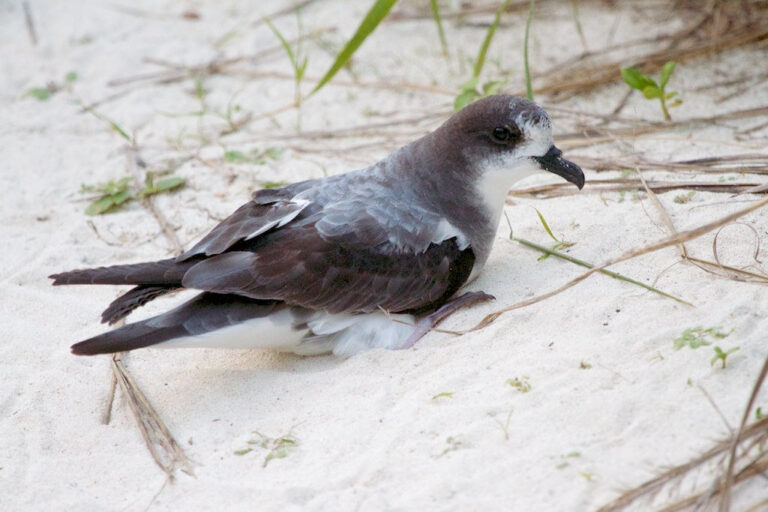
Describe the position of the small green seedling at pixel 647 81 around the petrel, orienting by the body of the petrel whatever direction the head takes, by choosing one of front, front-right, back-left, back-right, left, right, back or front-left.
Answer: front-left

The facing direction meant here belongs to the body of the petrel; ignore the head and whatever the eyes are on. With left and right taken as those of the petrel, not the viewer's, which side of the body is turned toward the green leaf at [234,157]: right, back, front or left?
left

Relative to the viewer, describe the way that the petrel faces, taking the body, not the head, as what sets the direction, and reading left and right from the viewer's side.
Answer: facing to the right of the viewer

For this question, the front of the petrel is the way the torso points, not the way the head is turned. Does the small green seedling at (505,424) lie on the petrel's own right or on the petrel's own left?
on the petrel's own right

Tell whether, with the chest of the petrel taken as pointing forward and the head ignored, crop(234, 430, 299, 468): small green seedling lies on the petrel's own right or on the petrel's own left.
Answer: on the petrel's own right

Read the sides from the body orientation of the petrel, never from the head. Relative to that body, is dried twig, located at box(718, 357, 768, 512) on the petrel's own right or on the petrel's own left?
on the petrel's own right

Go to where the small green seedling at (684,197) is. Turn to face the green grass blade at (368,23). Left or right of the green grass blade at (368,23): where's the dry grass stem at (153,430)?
left

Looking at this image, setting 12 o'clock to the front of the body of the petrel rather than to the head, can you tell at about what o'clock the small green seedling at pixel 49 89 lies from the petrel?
The small green seedling is roughly at 8 o'clock from the petrel.

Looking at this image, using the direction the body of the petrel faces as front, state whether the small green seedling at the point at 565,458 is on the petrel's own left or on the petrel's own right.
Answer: on the petrel's own right

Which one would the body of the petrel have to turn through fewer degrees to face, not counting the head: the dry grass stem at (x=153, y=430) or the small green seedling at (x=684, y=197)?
the small green seedling

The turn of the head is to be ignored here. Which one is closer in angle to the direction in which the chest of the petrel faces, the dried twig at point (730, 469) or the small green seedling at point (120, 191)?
the dried twig

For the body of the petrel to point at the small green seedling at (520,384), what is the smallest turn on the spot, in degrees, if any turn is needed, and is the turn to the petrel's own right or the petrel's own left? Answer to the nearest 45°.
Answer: approximately 45° to the petrel's own right
